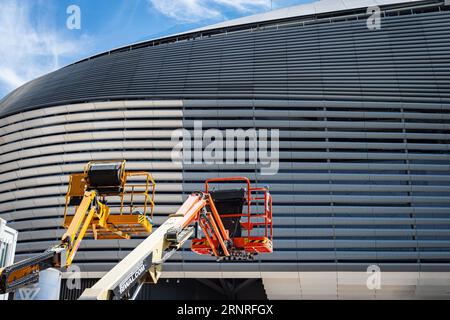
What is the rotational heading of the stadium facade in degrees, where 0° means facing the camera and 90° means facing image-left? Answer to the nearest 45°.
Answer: approximately 0°

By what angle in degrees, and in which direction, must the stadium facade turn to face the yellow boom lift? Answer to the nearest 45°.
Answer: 0° — it already faces it

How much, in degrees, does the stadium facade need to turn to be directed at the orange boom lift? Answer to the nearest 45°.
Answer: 0° — it already faces it
